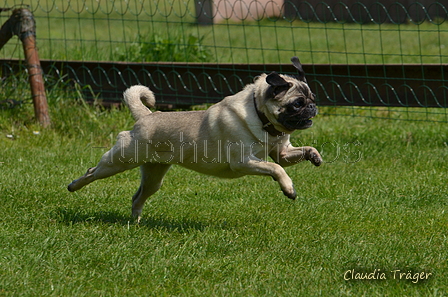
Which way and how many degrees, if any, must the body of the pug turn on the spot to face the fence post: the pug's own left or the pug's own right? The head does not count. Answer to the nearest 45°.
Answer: approximately 135° to the pug's own left

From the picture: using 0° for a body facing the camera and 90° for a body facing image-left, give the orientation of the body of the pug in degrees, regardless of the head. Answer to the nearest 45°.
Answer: approximately 270°
